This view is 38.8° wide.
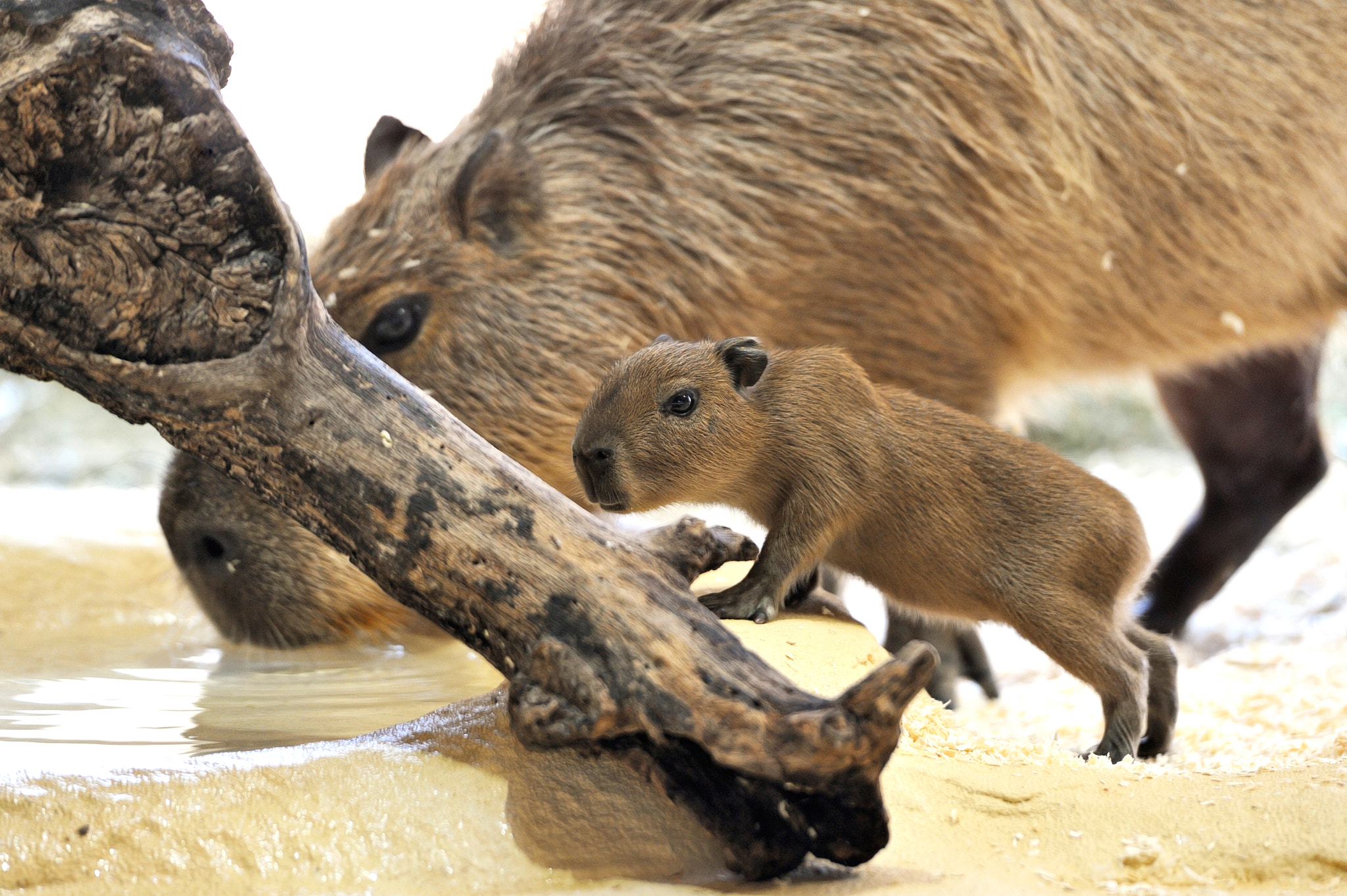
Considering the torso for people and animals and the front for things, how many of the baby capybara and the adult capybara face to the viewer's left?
2

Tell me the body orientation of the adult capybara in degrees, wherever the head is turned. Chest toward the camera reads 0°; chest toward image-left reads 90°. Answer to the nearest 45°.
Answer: approximately 90°

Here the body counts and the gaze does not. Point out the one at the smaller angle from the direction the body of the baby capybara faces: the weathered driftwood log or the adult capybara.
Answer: the weathered driftwood log

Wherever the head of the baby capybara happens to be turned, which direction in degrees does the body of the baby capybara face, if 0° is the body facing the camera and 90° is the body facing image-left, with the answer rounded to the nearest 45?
approximately 90°

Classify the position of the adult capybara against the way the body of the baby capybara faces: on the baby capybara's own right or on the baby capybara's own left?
on the baby capybara's own right

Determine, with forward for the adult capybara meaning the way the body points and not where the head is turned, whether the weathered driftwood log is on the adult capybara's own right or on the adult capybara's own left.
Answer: on the adult capybara's own left

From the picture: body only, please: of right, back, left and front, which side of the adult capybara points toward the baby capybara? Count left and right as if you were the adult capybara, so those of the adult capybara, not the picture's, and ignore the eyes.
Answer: left
